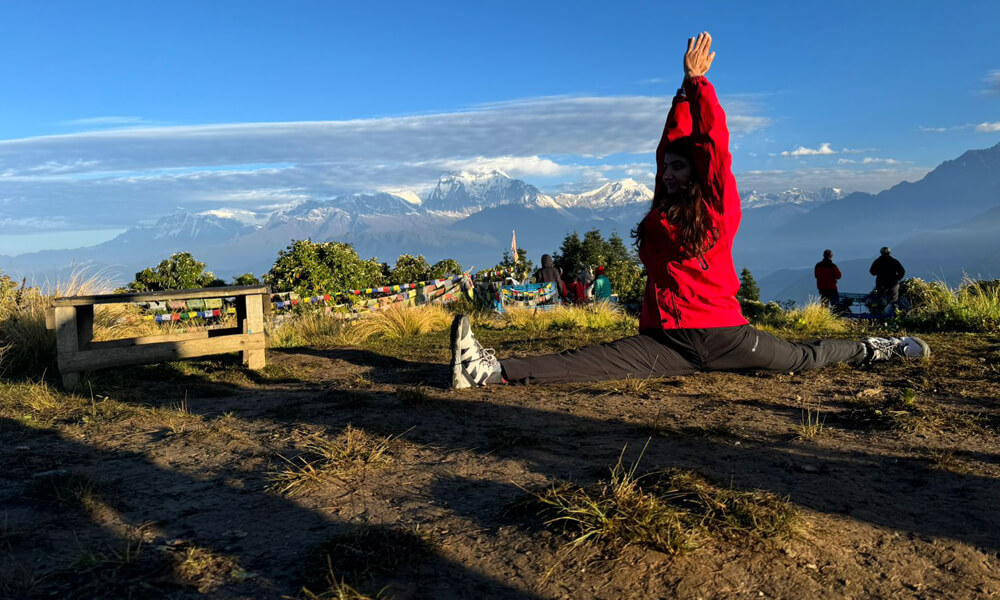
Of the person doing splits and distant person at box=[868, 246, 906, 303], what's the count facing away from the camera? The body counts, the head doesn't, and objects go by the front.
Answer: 1

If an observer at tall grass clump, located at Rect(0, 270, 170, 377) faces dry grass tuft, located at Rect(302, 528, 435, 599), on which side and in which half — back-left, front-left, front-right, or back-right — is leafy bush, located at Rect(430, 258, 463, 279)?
back-left

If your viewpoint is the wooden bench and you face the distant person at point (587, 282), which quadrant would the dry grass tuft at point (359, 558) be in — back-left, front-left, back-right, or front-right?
back-right

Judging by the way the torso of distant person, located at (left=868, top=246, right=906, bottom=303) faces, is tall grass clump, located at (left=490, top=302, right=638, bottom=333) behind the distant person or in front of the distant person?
behind

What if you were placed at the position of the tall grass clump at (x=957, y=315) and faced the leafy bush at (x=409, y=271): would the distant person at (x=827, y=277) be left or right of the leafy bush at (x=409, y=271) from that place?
right

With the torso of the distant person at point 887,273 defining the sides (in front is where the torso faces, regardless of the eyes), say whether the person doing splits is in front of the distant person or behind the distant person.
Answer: behind

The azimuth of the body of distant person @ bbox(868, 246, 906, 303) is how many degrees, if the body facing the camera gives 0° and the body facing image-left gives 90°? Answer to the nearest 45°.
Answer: approximately 180°
